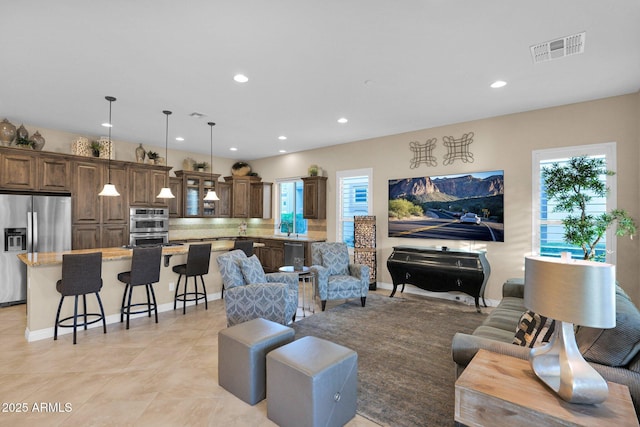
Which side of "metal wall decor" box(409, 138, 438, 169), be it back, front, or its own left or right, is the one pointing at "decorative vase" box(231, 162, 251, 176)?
right

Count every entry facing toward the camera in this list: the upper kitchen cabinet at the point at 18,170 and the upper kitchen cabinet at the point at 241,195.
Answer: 2

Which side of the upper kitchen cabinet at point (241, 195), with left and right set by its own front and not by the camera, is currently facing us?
front

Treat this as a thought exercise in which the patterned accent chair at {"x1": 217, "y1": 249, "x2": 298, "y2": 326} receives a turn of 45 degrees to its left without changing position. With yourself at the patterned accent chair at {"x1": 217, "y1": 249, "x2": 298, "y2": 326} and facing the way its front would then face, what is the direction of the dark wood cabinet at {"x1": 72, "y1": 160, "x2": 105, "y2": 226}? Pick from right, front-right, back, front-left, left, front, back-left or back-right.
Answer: back-left

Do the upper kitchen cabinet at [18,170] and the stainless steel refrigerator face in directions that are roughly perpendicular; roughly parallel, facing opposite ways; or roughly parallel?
roughly parallel

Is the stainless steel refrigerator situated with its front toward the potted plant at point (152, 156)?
no

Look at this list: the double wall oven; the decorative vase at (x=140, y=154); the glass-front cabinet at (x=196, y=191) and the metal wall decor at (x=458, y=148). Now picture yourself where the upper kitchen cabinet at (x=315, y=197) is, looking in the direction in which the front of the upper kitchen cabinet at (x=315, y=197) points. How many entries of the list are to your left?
1

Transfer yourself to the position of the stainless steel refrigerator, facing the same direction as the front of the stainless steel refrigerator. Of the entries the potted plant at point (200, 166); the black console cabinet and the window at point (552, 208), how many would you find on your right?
0

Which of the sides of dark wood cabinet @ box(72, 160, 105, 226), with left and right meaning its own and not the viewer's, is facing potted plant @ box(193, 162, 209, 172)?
left

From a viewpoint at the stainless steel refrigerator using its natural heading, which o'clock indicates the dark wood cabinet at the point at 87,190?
The dark wood cabinet is roughly at 9 o'clock from the stainless steel refrigerator.

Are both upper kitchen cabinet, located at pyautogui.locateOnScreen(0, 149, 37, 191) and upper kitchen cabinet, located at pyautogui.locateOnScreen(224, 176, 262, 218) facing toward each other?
no

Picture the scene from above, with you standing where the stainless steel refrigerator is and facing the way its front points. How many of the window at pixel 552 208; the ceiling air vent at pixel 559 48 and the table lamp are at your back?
0

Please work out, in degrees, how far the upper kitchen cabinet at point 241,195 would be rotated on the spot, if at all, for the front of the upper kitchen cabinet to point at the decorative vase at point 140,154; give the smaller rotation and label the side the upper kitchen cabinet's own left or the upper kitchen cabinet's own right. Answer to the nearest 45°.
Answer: approximately 45° to the upper kitchen cabinet's own right

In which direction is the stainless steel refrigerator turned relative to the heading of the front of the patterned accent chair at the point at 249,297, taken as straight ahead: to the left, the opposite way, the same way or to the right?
the same way

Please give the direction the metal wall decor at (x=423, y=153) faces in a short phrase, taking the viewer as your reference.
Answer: facing the viewer

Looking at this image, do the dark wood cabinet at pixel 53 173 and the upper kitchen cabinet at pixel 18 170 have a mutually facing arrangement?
no

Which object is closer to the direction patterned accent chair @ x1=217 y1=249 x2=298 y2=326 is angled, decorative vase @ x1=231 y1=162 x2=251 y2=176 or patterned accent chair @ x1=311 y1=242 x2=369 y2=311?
the patterned accent chair

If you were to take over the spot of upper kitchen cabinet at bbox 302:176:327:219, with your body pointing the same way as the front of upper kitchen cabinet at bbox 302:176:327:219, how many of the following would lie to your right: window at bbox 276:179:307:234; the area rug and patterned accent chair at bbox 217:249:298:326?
1
